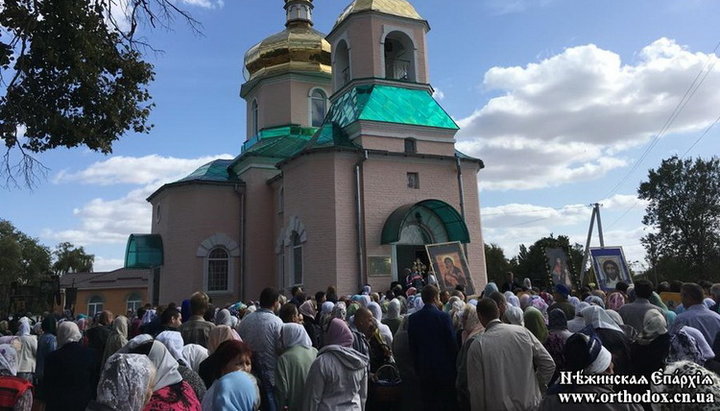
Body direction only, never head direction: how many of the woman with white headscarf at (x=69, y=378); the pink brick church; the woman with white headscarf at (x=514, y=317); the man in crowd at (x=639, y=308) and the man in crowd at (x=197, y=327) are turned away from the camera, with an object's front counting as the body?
4

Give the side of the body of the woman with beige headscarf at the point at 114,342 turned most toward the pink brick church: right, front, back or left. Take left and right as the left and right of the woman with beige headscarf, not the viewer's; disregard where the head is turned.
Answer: front

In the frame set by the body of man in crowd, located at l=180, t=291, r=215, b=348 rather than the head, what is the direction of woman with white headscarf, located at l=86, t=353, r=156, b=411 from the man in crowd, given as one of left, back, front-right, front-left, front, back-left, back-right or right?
back

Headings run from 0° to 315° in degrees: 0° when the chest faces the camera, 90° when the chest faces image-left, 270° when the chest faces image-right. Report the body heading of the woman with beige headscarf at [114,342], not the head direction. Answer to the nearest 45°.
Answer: approximately 225°

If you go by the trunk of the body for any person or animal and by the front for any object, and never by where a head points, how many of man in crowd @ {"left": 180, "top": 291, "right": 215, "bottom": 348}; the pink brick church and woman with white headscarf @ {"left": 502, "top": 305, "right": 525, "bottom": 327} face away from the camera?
2

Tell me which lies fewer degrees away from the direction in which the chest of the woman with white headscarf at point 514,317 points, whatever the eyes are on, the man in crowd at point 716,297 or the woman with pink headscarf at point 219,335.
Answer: the man in crowd

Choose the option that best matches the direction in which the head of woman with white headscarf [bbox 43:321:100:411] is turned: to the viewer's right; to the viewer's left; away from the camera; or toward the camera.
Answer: away from the camera

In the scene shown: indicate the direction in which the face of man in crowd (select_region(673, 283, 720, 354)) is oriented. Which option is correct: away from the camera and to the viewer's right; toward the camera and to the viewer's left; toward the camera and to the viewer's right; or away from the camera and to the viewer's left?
away from the camera and to the viewer's left

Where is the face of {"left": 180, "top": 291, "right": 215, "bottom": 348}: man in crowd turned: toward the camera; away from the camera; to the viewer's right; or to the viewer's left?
away from the camera

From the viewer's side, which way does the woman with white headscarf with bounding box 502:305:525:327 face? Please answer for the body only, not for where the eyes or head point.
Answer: away from the camera

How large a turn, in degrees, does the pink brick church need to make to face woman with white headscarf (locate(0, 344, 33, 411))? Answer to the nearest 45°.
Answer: approximately 45° to its right

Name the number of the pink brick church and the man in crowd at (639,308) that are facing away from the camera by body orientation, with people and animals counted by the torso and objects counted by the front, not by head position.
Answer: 1

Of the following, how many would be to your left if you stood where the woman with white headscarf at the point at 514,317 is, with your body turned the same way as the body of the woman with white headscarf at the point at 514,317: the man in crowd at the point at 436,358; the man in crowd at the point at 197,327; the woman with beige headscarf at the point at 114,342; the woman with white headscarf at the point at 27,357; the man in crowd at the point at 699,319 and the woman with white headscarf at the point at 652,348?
4

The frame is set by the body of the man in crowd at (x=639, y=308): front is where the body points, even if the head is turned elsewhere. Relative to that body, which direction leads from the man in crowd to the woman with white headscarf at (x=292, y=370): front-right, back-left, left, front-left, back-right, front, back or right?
back-left

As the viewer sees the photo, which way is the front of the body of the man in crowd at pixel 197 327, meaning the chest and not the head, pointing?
away from the camera
